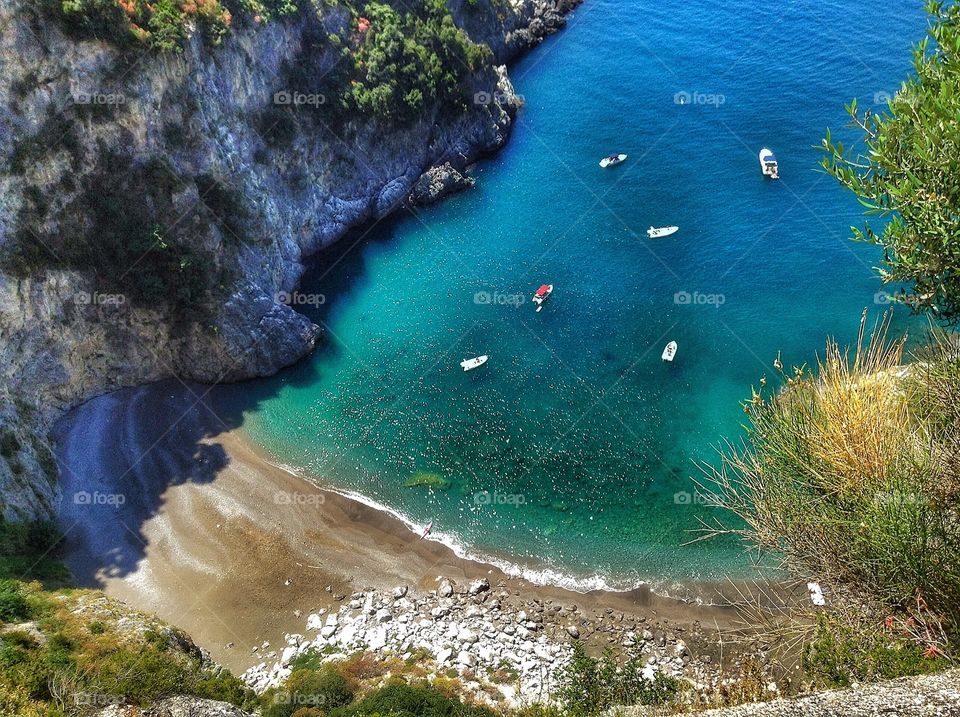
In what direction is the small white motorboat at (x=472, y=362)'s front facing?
to the viewer's right

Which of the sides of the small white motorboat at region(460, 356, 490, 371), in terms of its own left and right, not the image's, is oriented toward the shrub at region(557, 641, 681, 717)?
right

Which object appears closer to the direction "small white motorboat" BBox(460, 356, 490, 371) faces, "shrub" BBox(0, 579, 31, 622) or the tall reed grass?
the tall reed grass

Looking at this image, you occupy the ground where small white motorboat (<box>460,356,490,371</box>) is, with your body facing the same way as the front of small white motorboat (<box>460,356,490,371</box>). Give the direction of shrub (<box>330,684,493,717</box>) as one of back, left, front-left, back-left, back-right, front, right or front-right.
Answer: right

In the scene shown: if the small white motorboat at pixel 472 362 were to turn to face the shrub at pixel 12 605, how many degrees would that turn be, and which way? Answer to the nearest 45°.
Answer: approximately 135° to its right

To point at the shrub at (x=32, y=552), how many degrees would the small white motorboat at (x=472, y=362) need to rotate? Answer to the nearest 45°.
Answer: approximately 135° to its right

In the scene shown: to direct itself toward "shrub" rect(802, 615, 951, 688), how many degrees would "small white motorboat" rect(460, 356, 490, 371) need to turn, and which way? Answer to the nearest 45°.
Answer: approximately 90° to its right
